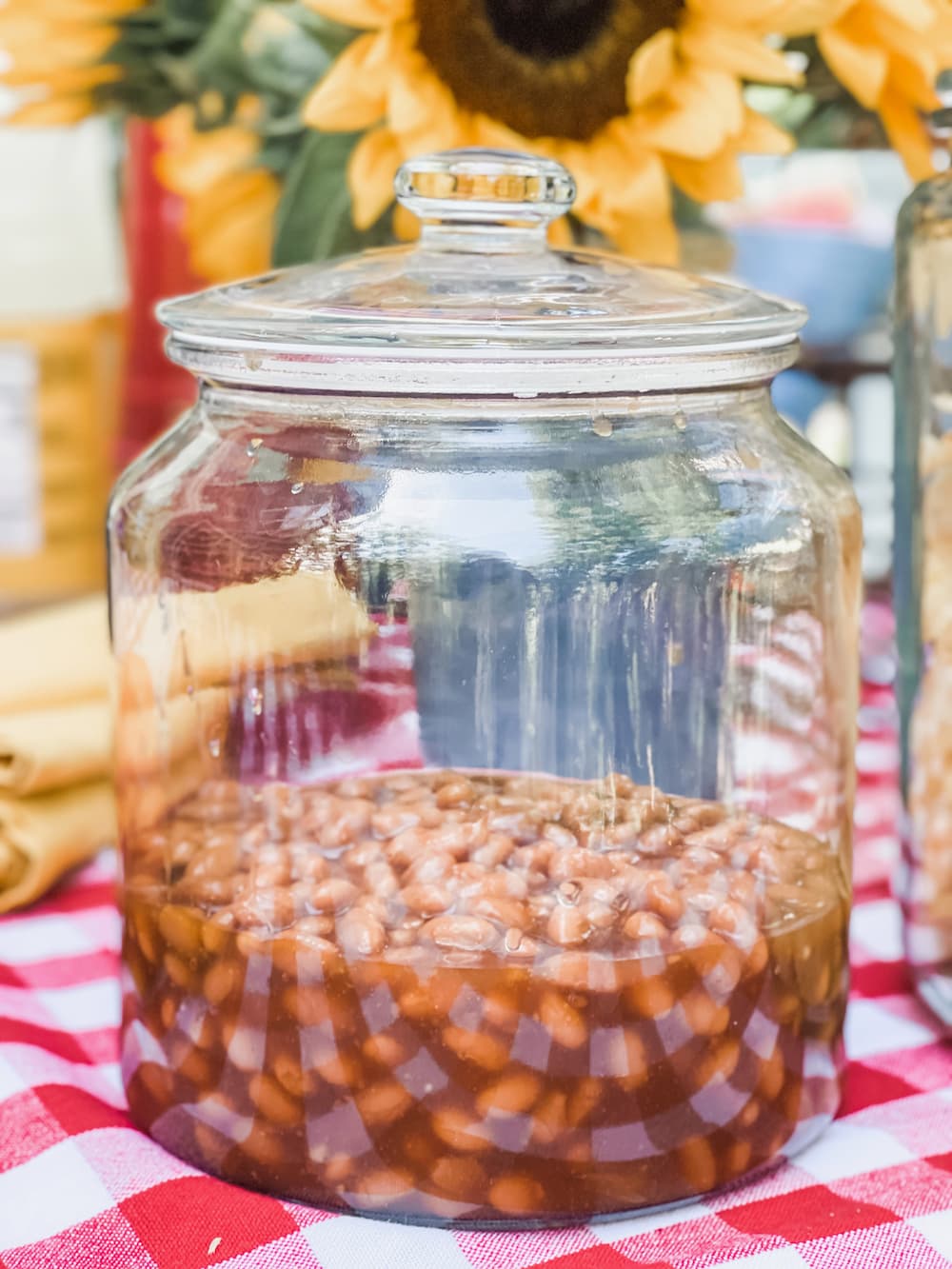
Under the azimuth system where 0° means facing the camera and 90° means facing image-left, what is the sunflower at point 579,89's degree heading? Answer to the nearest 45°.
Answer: approximately 0°
